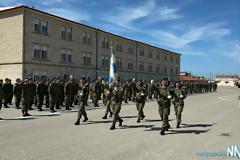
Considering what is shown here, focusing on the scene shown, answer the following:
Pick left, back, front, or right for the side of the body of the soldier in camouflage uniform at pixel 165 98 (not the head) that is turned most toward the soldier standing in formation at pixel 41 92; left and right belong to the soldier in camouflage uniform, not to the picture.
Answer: right

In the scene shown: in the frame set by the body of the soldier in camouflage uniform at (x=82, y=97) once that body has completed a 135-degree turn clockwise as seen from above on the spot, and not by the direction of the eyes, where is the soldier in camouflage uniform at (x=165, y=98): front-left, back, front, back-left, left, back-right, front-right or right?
back-right

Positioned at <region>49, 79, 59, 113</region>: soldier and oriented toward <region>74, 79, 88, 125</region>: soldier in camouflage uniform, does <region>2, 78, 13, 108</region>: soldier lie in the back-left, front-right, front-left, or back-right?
back-right

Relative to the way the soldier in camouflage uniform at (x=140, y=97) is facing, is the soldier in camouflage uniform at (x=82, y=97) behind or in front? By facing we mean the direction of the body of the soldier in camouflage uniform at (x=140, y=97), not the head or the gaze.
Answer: in front
